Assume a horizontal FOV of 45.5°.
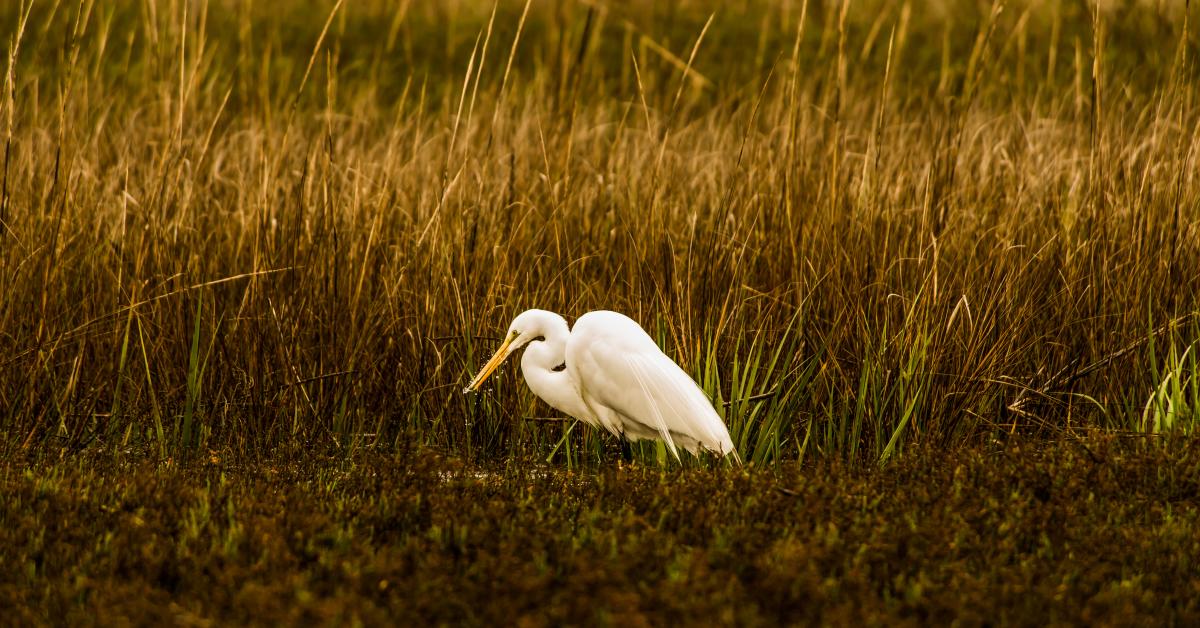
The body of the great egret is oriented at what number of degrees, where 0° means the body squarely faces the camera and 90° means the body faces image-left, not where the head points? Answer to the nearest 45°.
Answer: approximately 90°
